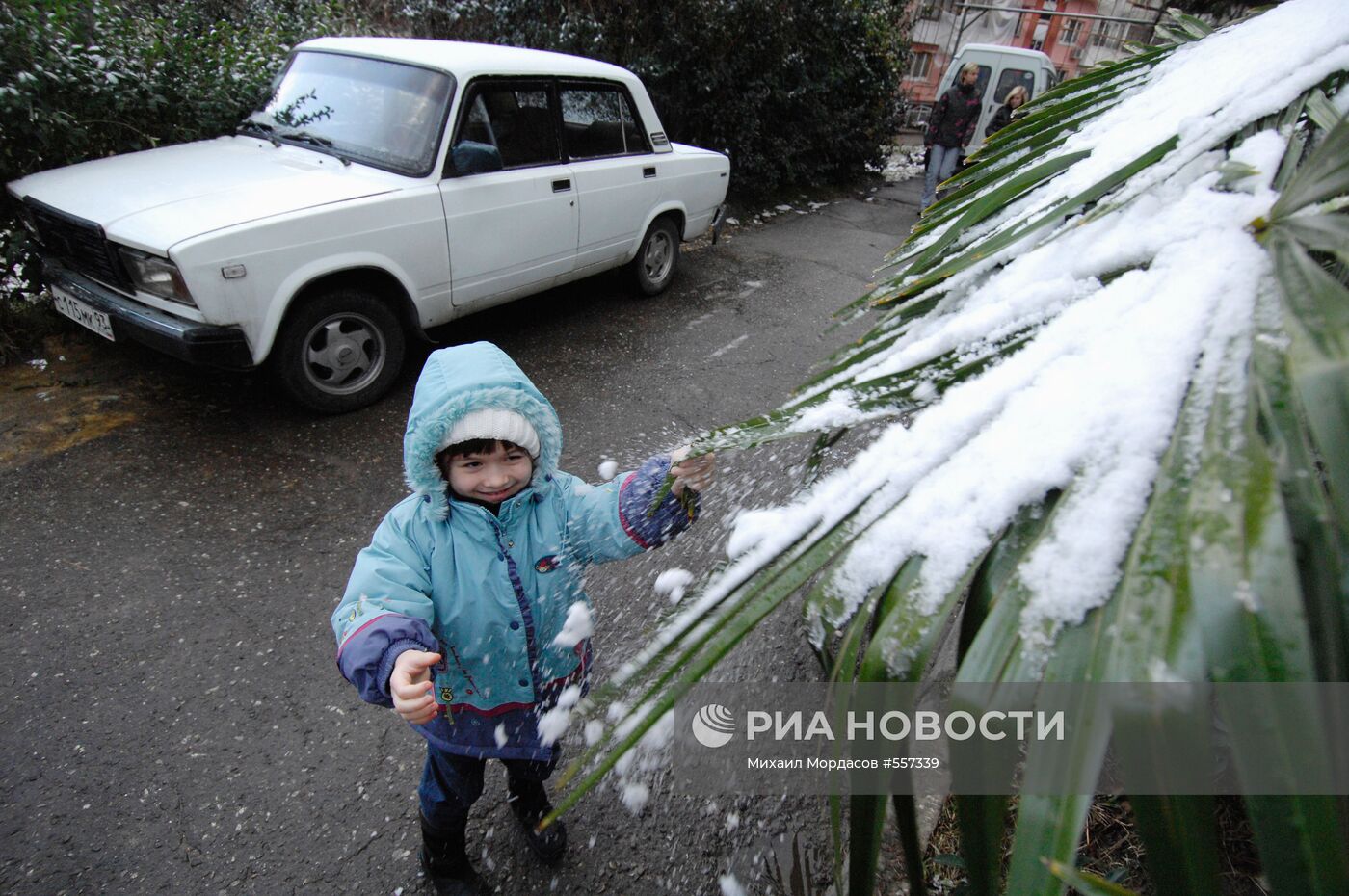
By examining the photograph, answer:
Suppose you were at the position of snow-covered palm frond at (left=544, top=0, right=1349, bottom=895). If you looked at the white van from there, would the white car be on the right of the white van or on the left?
left

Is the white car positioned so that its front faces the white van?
no

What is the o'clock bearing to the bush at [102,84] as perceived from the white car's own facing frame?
The bush is roughly at 3 o'clock from the white car.

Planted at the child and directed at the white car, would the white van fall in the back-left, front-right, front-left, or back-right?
front-right

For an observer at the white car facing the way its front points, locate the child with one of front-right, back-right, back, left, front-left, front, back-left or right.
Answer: front-left

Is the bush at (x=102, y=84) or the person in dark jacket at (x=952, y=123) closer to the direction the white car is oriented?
the bush

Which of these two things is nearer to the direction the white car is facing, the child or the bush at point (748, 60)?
the child

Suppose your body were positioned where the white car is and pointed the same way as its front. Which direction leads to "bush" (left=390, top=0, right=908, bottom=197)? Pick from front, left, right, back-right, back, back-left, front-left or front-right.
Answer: back

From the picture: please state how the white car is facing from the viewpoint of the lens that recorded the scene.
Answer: facing the viewer and to the left of the viewer

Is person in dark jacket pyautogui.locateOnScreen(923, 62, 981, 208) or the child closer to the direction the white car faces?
the child

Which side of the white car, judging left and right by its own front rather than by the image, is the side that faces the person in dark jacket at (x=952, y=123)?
back

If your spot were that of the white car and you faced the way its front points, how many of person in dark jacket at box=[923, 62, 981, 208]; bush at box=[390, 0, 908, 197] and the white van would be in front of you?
0

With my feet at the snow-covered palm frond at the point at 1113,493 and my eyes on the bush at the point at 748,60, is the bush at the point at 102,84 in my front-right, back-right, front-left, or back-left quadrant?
front-left
